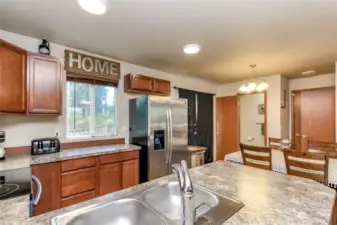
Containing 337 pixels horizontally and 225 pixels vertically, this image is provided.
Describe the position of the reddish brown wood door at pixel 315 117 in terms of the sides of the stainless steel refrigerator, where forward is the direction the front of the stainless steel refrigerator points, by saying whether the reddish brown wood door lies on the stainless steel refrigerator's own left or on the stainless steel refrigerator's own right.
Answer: on the stainless steel refrigerator's own left

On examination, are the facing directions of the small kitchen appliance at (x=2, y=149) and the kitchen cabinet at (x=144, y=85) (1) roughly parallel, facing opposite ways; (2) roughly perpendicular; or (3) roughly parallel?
roughly perpendicular

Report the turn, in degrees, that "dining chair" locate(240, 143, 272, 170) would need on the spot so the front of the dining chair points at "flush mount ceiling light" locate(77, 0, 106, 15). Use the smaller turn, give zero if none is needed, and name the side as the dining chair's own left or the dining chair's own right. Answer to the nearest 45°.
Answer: approximately 180°

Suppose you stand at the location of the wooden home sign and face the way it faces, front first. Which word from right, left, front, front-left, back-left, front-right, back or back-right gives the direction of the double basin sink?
front-right

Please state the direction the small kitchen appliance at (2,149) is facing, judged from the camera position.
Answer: facing to the right of the viewer

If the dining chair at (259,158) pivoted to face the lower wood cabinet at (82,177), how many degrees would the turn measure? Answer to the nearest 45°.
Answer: approximately 180°

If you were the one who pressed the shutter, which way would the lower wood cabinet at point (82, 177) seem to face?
facing the viewer and to the right of the viewer

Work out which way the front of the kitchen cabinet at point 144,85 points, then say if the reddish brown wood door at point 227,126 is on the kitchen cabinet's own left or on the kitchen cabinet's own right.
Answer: on the kitchen cabinet's own left

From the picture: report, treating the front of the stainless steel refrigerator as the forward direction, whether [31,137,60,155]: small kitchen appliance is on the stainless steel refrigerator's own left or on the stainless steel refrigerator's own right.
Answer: on the stainless steel refrigerator's own right

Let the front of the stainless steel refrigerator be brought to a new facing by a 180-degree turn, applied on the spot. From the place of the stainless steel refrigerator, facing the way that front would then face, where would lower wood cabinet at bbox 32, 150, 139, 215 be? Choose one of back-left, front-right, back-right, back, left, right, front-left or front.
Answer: left

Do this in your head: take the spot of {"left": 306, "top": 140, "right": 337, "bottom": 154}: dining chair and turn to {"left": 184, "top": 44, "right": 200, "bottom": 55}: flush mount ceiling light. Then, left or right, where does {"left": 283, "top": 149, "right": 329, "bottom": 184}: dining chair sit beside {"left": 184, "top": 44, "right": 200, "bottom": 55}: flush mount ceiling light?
left

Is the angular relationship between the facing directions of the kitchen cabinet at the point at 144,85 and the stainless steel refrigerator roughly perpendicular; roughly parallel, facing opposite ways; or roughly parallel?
roughly parallel

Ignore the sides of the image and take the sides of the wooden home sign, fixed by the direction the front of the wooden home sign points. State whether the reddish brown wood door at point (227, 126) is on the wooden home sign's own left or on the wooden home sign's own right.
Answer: on the wooden home sign's own left
